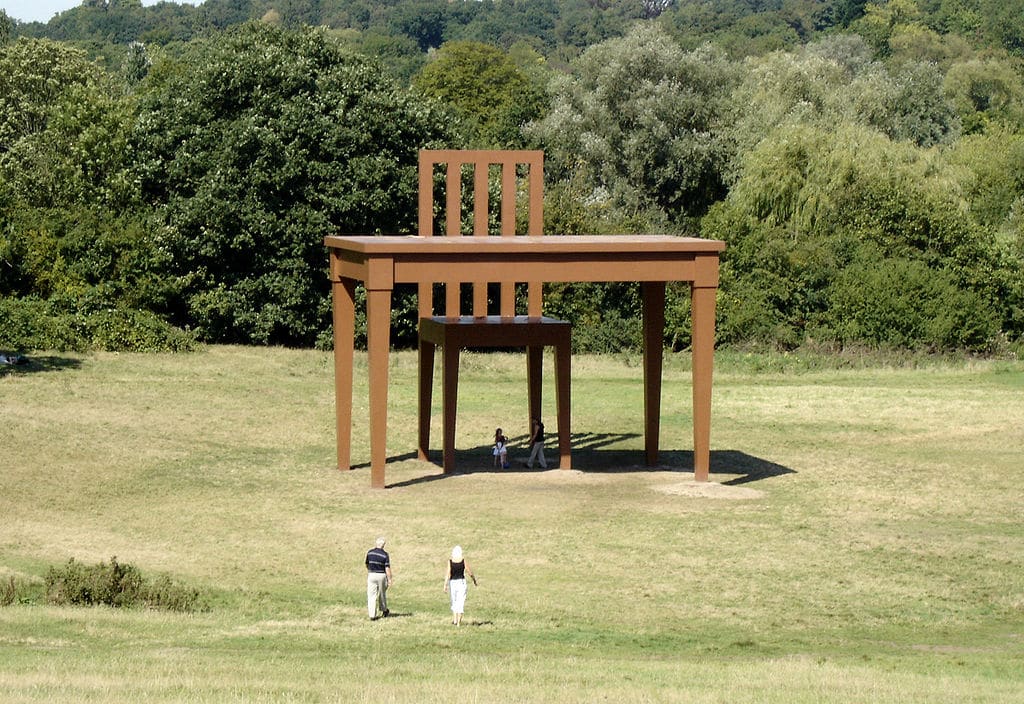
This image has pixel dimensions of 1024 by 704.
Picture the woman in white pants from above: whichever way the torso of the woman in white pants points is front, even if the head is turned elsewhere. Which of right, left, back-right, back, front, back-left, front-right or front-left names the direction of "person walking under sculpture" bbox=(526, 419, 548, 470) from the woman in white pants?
front

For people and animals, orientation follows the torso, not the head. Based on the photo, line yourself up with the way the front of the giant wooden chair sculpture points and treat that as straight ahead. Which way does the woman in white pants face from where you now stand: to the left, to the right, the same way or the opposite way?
the opposite way

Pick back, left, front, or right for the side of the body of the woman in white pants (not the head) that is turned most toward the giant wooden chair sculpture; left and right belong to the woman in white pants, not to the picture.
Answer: front

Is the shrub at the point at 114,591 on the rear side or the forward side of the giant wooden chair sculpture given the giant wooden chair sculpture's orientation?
on the forward side

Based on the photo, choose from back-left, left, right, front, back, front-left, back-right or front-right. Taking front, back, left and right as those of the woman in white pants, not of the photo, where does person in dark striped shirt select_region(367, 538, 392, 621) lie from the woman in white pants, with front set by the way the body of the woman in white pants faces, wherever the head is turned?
left

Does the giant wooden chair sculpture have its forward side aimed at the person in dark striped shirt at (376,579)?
yes

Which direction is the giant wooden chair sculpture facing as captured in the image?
toward the camera

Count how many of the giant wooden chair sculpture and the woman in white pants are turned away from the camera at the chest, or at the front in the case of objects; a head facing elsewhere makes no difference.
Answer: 1

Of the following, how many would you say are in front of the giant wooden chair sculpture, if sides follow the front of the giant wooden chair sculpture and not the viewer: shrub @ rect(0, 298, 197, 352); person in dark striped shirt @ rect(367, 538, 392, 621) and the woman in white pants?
2

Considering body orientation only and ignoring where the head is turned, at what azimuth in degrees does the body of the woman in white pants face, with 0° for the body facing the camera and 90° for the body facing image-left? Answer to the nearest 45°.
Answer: approximately 180°

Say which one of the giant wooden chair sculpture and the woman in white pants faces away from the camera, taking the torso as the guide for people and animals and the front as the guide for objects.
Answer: the woman in white pants

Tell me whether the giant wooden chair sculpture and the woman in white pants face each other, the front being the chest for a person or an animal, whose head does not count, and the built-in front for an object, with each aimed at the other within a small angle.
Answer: yes

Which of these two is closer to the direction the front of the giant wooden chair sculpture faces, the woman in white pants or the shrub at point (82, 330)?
the woman in white pants
